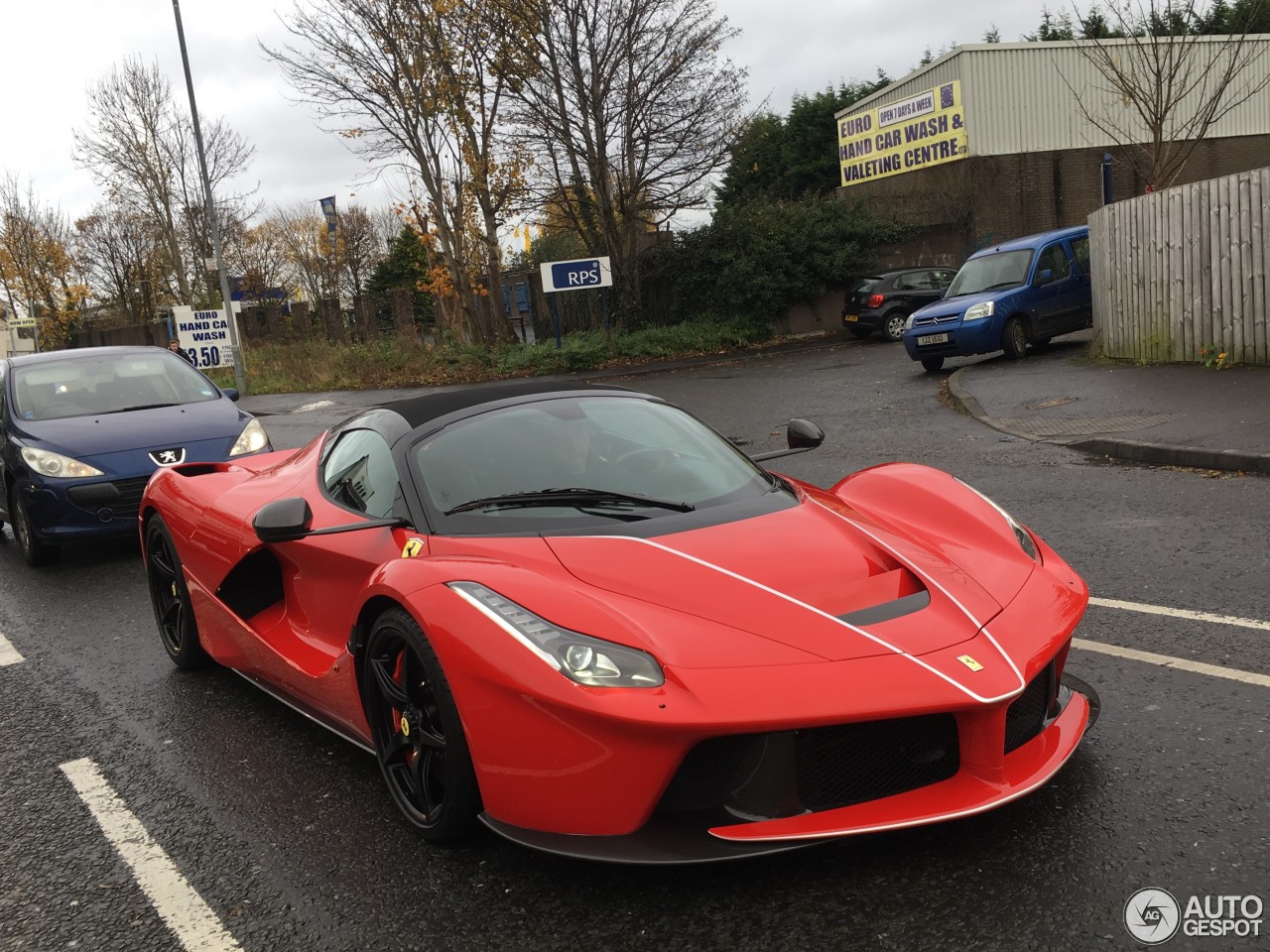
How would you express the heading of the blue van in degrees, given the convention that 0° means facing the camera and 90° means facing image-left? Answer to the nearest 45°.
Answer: approximately 45°

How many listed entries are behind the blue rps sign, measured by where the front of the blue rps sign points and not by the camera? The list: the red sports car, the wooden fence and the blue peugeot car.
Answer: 0

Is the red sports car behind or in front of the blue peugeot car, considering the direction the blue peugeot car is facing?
in front

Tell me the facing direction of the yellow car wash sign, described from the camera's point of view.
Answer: facing the viewer and to the left of the viewer

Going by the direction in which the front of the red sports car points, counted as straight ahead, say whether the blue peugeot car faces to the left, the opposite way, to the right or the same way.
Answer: the same way

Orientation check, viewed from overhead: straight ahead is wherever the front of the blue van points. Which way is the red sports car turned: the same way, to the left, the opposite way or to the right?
to the left

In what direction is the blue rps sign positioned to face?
toward the camera

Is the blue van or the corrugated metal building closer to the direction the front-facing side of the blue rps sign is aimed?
the blue van

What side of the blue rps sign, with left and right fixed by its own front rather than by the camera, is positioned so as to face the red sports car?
front
